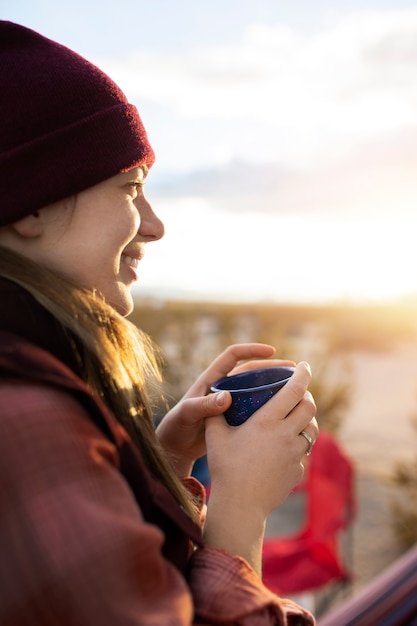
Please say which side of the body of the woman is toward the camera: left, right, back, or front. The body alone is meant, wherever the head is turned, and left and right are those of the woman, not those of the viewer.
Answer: right

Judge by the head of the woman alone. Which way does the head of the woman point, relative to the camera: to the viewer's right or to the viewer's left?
to the viewer's right

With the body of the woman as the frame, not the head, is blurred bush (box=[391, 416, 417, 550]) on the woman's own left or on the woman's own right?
on the woman's own left

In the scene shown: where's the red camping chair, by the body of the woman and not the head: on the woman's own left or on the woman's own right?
on the woman's own left
